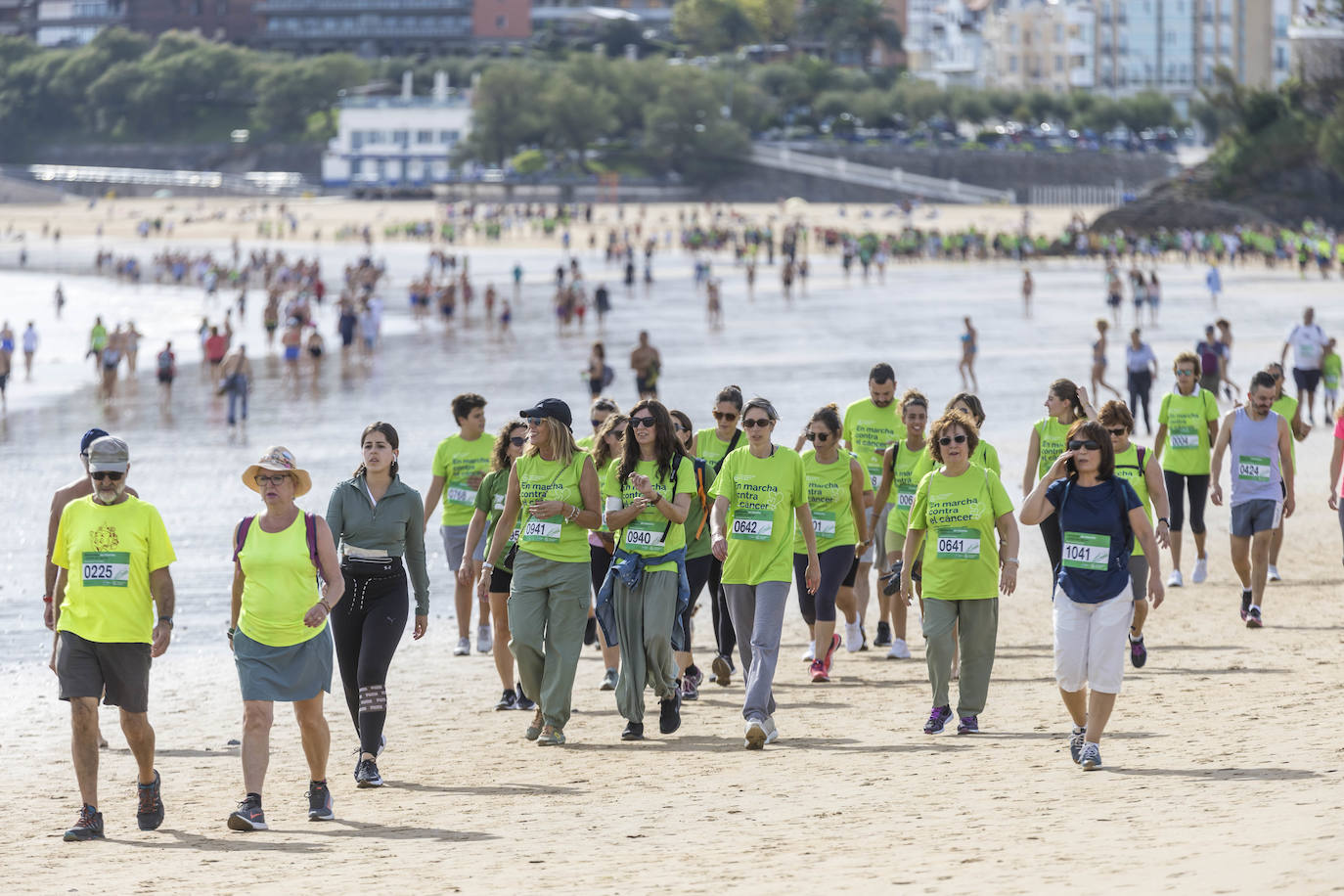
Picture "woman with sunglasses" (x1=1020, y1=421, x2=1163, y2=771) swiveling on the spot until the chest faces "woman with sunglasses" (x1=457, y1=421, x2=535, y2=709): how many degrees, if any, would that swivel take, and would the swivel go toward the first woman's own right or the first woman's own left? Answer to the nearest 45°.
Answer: approximately 135° to the first woman's own right

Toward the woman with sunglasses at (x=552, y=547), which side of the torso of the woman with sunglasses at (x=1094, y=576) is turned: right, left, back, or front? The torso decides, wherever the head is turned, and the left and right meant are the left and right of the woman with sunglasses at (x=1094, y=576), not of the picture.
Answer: right

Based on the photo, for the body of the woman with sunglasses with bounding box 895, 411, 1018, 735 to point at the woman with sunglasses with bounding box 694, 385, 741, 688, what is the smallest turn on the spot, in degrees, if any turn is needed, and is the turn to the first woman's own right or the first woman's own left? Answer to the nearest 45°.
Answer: approximately 135° to the first woman's own right

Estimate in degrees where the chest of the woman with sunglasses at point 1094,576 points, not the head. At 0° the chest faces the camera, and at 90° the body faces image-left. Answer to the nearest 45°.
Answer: approximately 0°

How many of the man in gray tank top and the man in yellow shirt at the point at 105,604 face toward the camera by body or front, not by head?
2

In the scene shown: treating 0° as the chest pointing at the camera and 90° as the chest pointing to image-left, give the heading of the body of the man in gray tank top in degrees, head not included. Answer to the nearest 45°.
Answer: approximately 0°

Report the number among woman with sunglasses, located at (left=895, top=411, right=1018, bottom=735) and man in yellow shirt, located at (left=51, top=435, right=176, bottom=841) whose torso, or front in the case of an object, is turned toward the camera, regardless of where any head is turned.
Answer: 2
